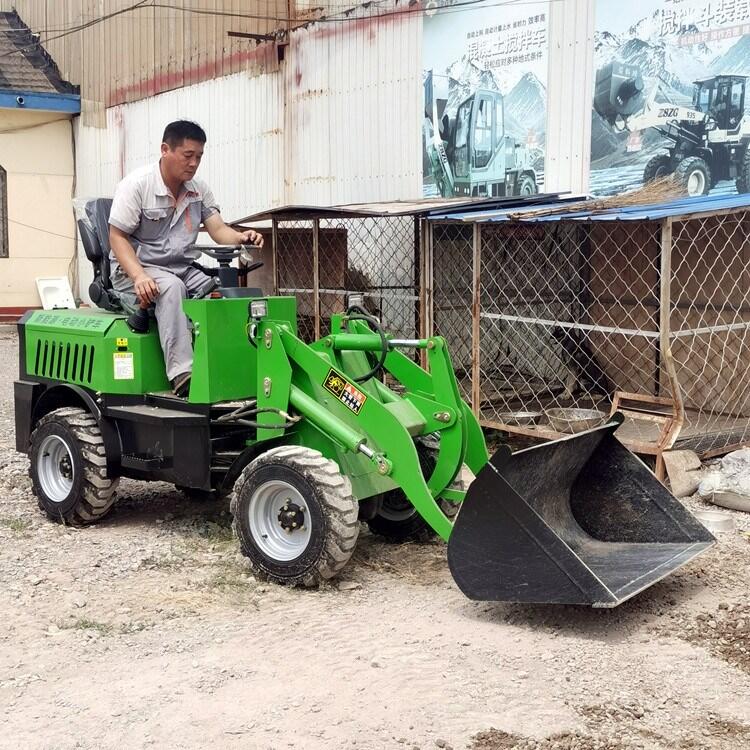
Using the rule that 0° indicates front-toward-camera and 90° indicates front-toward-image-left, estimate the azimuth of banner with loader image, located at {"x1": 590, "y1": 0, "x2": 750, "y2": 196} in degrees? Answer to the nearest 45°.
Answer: approximately 0°

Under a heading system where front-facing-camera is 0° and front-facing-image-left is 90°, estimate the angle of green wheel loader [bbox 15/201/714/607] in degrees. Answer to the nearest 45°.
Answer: approximately 315°

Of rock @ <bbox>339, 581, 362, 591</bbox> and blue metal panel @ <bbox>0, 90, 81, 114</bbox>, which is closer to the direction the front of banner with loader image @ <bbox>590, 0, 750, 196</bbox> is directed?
the rock

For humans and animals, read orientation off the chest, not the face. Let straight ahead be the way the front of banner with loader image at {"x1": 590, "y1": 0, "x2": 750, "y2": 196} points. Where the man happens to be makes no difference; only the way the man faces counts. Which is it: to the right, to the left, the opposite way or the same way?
to the left

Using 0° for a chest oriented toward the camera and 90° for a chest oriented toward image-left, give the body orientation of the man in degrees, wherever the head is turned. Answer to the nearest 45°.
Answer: approximately 315°
